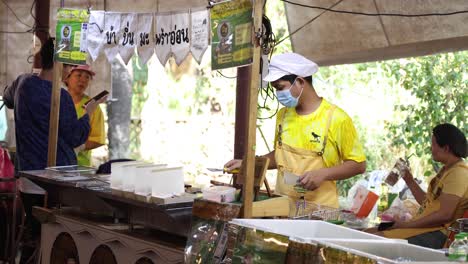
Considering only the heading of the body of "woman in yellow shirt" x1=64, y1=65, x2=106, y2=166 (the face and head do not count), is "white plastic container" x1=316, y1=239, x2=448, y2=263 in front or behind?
in front

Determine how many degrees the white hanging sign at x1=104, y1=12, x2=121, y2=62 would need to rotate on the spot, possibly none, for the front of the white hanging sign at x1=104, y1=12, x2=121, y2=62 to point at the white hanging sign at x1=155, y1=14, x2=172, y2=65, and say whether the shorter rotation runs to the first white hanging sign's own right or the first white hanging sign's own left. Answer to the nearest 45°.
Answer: approximately 45° to the first white hanging sign's own left

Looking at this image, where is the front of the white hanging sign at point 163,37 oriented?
toward the camera

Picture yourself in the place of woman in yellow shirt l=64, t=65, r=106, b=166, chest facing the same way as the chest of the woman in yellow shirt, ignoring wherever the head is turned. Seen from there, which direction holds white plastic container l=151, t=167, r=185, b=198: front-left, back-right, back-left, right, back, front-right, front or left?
front

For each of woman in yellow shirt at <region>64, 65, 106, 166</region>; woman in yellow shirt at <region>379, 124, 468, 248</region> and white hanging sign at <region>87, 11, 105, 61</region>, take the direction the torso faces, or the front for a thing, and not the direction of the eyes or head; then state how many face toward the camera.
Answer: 2

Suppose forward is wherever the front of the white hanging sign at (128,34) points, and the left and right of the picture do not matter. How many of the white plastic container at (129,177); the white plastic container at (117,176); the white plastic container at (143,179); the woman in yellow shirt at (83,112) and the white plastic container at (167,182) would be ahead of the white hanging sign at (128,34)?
4

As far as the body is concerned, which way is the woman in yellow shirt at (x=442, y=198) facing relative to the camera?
to the viewer's left

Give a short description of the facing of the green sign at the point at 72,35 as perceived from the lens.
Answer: facing the viewer

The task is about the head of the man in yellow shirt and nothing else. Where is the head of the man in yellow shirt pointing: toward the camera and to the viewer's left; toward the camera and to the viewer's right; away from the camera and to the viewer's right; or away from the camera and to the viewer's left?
toward the camera and to the viewer's left

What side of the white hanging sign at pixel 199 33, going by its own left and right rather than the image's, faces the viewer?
front

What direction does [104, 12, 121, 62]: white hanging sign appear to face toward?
toward the camera
